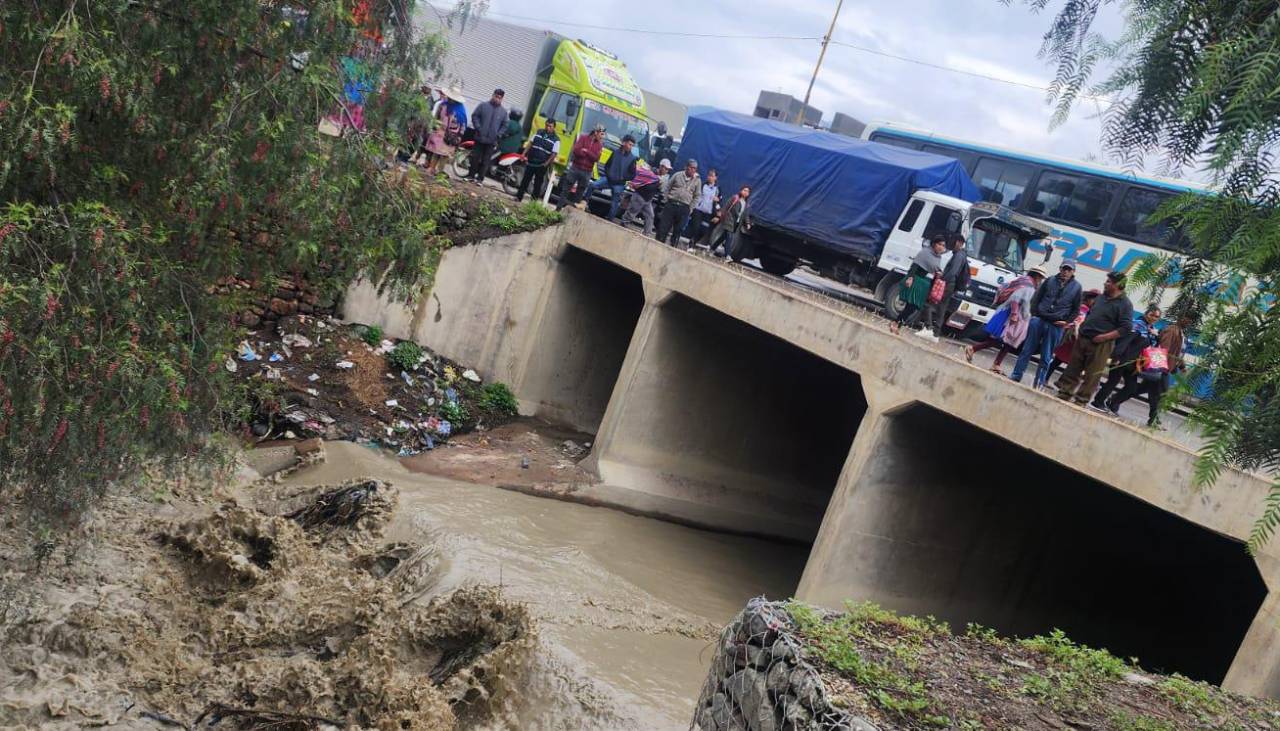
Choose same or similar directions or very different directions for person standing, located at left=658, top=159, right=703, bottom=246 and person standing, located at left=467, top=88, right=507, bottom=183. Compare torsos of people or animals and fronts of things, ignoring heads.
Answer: same or similar directions

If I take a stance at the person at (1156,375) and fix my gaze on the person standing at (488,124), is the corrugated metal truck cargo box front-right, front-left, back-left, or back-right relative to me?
front-right

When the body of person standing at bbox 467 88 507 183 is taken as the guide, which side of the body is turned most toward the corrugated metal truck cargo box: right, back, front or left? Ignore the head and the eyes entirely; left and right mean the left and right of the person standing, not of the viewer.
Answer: back

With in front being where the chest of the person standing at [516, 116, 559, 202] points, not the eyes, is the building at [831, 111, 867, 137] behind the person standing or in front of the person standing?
behind

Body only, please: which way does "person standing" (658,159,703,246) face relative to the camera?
toward the camera

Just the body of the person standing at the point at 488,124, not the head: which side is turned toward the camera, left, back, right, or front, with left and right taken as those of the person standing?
front

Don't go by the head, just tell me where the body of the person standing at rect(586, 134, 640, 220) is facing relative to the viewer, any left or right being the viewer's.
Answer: facing the viewer and to the left of the viewer

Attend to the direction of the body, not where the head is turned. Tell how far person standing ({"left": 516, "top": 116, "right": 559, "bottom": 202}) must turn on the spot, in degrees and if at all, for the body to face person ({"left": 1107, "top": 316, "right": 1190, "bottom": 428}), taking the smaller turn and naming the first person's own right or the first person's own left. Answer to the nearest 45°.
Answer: approximately 45° to the first person's own left

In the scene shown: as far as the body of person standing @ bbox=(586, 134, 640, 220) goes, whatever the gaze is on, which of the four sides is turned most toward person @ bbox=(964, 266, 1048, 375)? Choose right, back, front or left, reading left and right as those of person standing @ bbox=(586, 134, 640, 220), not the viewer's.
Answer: left

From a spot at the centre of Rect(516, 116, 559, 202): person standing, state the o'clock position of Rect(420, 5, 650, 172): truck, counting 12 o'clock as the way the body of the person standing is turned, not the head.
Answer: The truck is roughly at 6 o'clock from the person standing.

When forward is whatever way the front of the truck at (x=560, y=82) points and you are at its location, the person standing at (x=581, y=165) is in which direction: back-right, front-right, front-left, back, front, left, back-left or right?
front-right
